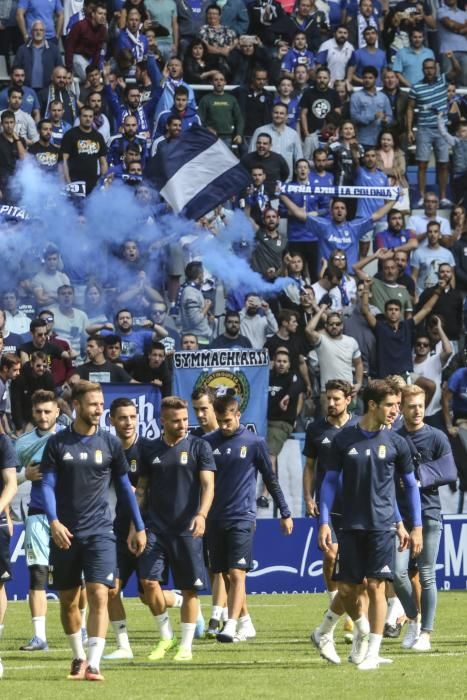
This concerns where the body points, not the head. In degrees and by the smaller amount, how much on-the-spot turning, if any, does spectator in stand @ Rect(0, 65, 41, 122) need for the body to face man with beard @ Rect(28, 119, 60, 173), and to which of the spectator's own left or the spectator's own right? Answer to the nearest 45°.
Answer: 0° — they already face them

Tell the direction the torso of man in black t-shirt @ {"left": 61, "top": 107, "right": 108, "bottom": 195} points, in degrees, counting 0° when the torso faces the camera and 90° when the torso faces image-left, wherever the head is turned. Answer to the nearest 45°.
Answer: approximately 0°

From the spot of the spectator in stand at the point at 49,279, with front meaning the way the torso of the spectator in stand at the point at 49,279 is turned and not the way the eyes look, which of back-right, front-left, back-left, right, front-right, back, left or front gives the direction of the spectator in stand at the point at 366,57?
back-left

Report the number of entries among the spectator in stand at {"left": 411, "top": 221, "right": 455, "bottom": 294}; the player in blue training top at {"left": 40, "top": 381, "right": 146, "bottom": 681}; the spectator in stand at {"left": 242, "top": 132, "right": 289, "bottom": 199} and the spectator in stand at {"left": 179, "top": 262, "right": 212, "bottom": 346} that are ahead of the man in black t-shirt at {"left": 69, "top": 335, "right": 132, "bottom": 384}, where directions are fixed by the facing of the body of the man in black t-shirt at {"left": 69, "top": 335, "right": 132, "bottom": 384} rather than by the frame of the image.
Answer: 1

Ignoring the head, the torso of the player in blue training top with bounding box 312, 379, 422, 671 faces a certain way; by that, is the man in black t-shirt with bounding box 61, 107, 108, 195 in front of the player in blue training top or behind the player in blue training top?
behind

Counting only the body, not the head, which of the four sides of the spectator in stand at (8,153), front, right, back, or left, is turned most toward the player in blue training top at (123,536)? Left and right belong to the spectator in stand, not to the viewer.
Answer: front

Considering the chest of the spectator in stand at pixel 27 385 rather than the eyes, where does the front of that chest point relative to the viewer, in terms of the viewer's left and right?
facing the viewer and to the right of the viewer

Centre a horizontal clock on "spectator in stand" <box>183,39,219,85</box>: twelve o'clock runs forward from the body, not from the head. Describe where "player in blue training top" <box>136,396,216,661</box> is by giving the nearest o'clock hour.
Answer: The player in blue training top is roughly at 12 o'clock from the spectator in stand.
